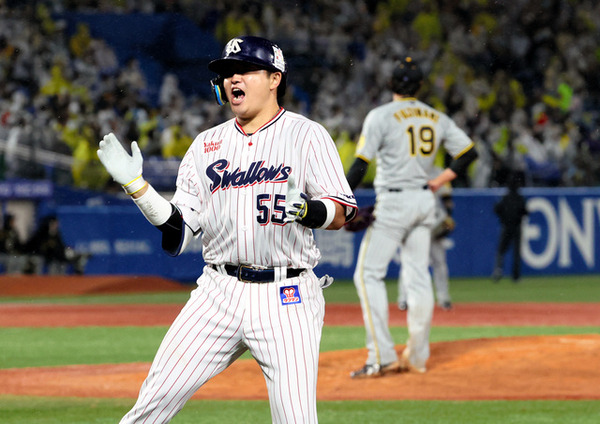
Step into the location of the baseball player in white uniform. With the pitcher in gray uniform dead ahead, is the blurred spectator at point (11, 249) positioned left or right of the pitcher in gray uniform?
left

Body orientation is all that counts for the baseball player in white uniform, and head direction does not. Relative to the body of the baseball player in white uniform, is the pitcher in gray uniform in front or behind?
behind

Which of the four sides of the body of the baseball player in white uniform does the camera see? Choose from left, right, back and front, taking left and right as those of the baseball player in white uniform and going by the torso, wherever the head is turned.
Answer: front

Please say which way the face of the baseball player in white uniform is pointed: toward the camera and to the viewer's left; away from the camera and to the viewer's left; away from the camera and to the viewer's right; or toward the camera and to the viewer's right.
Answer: toward the camera and to the viewer's left

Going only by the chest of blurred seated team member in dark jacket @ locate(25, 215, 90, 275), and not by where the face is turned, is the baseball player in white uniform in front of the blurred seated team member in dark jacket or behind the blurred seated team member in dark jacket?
in front

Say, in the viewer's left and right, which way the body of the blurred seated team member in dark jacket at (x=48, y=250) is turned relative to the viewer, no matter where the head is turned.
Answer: facing the viewer and to the right of the viewer

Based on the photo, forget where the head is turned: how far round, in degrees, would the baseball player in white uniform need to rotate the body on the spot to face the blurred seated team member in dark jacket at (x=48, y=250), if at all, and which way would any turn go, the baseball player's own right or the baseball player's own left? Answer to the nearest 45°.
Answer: approximately 180°

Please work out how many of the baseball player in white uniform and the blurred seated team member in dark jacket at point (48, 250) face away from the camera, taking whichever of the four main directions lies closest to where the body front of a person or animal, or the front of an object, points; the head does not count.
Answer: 0

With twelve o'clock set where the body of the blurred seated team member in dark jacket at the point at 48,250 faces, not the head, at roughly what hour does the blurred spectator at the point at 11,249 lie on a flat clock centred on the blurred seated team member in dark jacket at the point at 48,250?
the blurred spectator at the point at 11,249 is roughly at 5 o'clock from the blurred seated team member in dark jacket at the point at 48,250.

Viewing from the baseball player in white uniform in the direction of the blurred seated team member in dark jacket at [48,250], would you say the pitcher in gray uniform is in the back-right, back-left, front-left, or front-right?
front-right

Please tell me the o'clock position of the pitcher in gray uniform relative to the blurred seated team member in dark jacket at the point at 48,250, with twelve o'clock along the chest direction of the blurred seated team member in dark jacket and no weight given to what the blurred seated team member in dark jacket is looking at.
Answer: The pitcher in gray uniform is roughly at 1 o'clock from the blurred seated team member in dark jacket.
